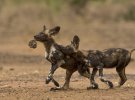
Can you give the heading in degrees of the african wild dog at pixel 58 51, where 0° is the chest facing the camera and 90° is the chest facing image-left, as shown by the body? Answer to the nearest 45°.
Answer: approximately 90°

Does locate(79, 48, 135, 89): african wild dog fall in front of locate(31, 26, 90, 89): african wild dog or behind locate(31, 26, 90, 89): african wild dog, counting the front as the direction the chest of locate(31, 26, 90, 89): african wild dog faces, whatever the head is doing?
behind

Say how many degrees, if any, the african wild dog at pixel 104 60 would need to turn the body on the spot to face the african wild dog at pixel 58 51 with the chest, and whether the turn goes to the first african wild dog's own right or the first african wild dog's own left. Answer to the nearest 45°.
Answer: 0° — it already faces it

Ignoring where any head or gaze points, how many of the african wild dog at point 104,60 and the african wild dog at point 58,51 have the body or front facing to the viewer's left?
2

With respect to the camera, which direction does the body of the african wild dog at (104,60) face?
to the viewer's left
